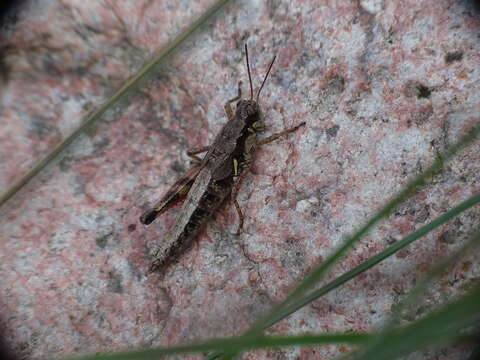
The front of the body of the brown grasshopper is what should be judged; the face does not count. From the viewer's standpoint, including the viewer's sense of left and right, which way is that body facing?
facing away from the viewer and to the right of the viewer
